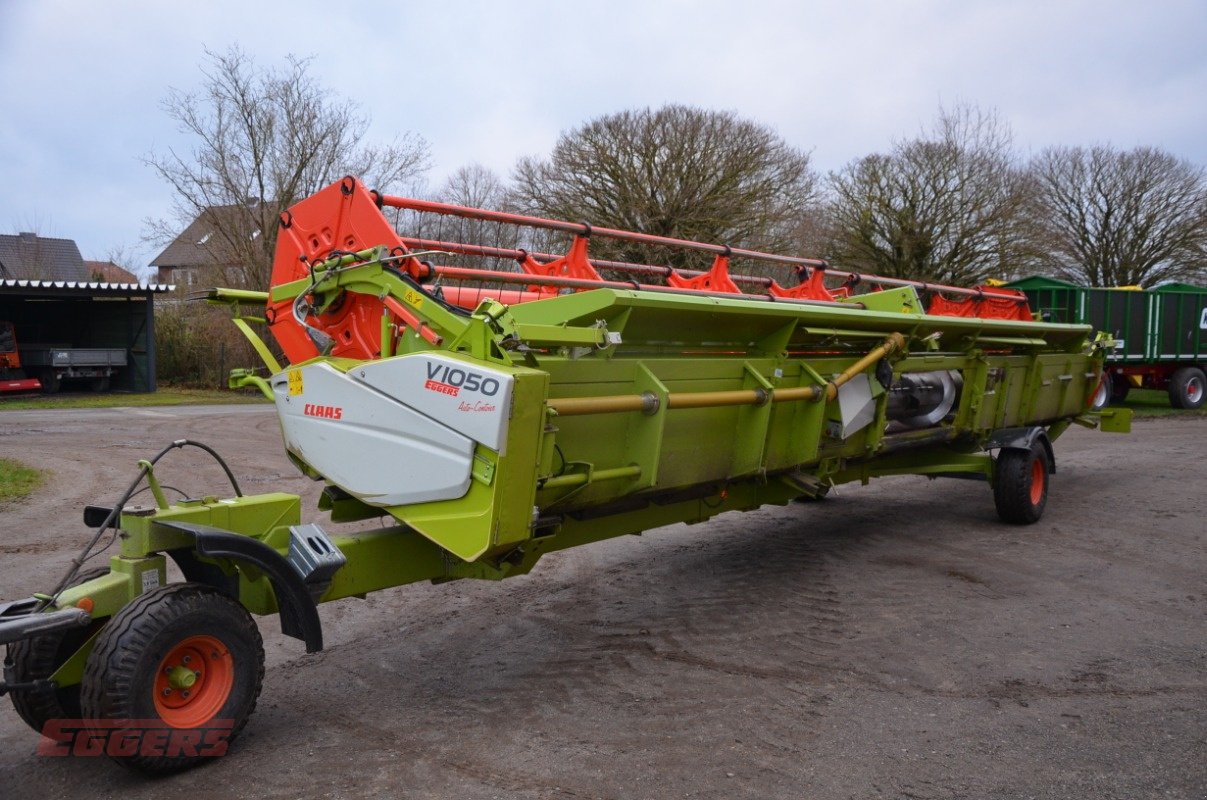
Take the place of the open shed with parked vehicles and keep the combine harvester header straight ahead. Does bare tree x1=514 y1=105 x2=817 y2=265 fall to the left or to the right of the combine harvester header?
left

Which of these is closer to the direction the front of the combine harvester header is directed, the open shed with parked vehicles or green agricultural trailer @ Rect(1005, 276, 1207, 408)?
the open shed with parked vehicles

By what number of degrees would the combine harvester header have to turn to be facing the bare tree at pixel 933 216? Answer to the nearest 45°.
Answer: approximately 90° to its right

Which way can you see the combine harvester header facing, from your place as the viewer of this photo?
facing away from the viewer and to the left of the viewer

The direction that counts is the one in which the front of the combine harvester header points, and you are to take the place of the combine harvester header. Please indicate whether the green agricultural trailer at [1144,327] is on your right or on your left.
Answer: on your right
